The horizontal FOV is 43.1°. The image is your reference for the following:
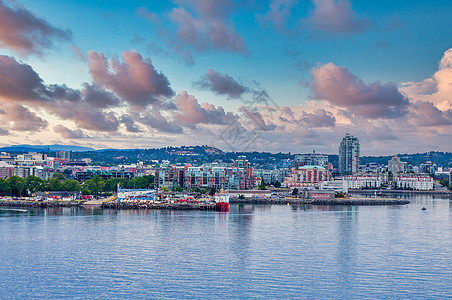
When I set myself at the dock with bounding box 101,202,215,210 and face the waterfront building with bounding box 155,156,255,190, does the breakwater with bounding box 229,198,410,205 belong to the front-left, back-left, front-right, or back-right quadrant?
front-right

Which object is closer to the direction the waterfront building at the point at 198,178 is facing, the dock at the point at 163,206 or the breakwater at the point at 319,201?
the dock

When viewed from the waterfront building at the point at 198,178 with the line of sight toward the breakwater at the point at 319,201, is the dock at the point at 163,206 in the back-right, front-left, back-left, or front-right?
front-right

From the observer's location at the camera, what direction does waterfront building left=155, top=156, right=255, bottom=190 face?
facing the viewer

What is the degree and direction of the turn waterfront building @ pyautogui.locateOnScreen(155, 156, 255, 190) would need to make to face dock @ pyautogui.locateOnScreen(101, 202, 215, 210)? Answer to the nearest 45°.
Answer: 0° — it already faces it

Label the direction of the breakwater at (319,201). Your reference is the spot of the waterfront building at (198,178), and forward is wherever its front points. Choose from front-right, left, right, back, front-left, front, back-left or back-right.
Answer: front-left

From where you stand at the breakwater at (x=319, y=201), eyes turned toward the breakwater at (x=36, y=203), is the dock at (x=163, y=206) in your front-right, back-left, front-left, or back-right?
front-left

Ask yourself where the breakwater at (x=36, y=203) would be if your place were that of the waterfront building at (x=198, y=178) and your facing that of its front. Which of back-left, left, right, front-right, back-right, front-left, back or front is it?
front-right

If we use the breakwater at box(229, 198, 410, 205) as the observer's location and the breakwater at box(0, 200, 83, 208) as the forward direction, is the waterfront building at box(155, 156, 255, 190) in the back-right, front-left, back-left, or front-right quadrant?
front-right

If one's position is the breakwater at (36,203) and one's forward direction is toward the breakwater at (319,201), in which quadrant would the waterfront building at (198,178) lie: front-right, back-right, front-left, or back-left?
front-left
